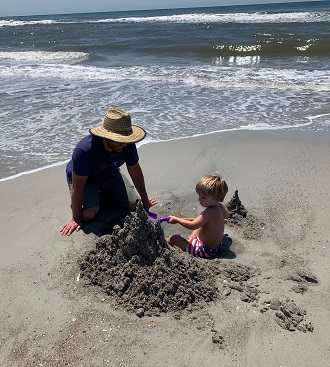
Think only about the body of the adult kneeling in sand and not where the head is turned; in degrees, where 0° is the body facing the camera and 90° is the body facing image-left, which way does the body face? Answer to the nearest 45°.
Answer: approximately 315°

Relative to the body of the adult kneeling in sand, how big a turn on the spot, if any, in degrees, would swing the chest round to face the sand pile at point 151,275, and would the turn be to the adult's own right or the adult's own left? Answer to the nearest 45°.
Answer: approximately 45° to the adult's own right

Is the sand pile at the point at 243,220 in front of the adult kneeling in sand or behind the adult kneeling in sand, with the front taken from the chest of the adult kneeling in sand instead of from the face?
in front
